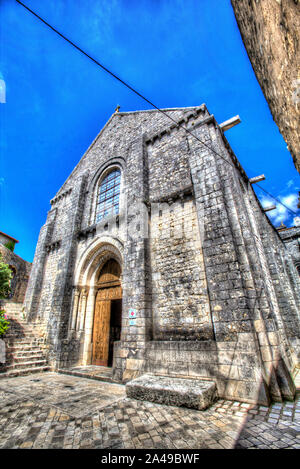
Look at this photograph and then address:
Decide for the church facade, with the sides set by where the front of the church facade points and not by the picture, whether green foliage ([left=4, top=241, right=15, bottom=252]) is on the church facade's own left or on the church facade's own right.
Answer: on the church facade's own right

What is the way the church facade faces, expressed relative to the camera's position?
facing the viewer and to the left of the viewer

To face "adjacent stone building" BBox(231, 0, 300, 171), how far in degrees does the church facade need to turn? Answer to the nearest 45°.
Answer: approximately 45° to its left

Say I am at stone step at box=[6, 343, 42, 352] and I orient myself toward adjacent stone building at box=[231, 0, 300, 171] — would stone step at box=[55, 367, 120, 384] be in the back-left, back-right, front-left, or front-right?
front-left

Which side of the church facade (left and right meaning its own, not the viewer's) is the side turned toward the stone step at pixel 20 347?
right
